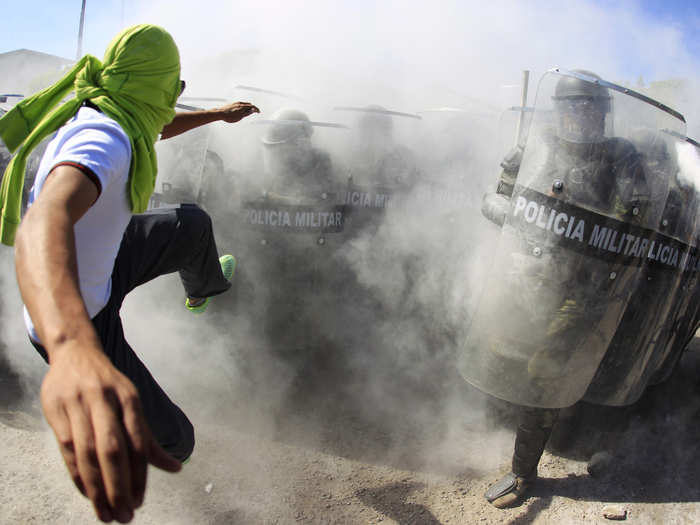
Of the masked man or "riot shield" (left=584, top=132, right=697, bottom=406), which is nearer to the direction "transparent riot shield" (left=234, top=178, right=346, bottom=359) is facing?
the masked man

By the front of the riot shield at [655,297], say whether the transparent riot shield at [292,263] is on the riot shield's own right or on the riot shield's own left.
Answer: on the riot shield's own right

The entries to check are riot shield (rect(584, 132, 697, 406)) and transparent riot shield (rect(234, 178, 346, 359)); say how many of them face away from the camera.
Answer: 0

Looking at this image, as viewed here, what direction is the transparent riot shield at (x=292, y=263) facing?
toward the camera

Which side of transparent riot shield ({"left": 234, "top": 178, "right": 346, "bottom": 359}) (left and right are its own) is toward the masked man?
front

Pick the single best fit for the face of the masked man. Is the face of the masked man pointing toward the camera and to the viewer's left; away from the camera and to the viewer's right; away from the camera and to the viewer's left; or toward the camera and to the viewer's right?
away from the camera and to the viewer's right

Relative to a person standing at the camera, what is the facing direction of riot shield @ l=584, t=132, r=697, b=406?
facing the viewer and to the left of the viewer

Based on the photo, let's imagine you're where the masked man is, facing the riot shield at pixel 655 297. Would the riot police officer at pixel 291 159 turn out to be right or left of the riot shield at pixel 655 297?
left
